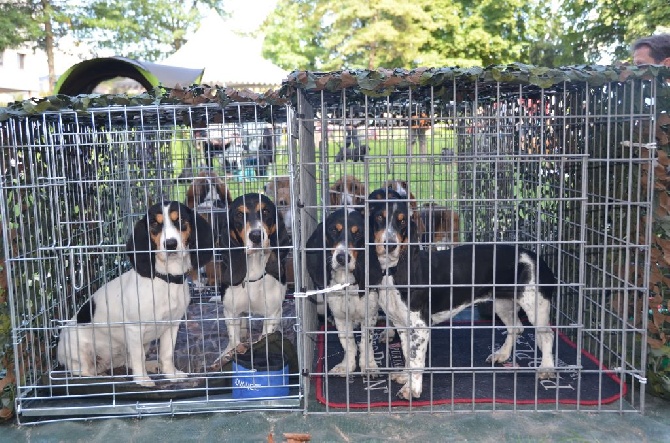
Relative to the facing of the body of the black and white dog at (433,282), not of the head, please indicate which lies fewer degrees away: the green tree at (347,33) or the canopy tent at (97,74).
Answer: the canopy tent

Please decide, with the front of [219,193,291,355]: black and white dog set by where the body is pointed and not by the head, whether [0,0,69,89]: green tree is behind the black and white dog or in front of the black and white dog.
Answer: behind

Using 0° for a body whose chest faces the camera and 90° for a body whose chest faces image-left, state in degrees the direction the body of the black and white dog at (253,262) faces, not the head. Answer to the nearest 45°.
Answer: approximately 0°

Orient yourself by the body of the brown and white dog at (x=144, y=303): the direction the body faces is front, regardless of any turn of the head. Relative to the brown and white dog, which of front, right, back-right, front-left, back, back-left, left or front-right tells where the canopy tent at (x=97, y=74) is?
back-left

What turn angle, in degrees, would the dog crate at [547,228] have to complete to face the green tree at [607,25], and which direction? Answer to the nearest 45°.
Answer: approximately 180°

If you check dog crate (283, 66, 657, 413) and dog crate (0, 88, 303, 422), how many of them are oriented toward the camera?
2

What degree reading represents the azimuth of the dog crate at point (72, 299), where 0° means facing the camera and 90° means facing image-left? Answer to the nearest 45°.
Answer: approximately 0°

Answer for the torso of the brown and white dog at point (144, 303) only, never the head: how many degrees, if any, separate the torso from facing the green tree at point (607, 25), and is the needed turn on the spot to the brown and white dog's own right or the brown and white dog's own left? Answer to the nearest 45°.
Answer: approximately 90° to the brown and white dog's own left

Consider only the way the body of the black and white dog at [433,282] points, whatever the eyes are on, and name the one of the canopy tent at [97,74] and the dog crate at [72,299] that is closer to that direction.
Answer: the dog crate

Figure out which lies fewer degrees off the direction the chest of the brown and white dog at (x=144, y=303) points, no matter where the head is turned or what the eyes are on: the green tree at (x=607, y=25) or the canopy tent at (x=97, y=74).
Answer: the green tree

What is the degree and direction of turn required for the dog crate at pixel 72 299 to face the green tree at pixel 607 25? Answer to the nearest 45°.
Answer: approximately 135° to its left
